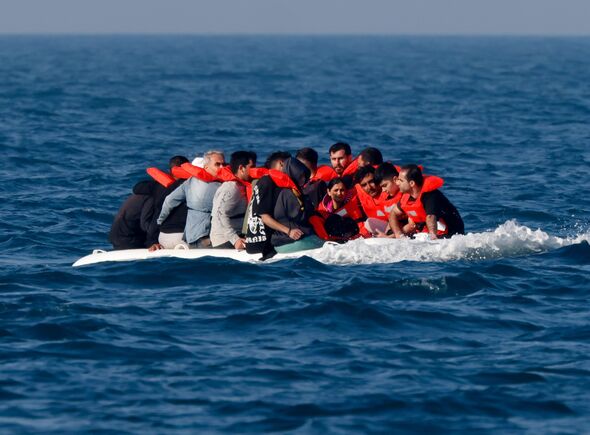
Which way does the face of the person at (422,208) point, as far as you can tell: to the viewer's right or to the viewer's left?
to the viewer's left

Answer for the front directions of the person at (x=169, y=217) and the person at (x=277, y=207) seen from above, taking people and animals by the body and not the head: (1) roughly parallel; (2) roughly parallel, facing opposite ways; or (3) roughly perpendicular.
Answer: roughly parallel

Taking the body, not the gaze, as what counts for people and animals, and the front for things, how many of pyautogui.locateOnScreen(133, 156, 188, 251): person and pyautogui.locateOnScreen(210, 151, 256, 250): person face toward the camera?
0

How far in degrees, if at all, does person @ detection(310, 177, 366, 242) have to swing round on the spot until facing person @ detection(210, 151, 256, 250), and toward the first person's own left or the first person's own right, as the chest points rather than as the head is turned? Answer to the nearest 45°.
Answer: approximately 90° to the first person's own right

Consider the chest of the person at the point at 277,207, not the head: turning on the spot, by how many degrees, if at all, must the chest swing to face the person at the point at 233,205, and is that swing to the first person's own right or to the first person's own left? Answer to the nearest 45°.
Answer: approximately 135° to the first person's own left

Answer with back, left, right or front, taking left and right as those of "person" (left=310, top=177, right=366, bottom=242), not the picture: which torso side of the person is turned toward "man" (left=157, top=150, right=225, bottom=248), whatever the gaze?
right
